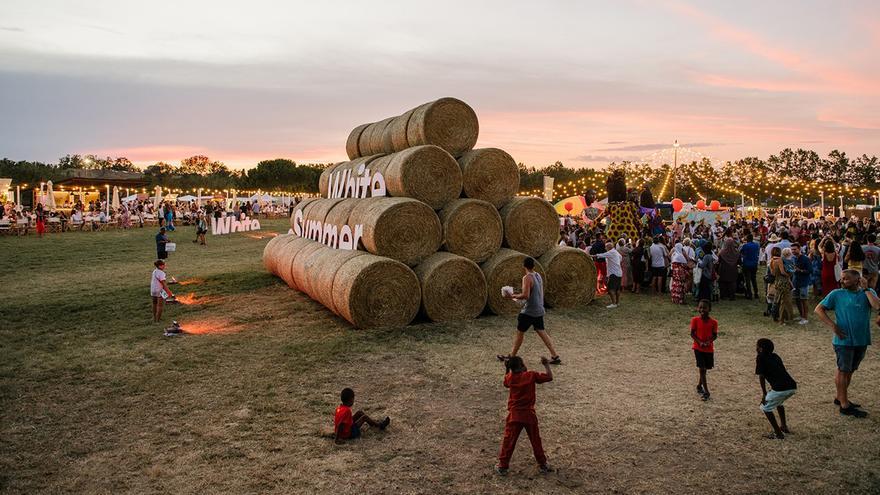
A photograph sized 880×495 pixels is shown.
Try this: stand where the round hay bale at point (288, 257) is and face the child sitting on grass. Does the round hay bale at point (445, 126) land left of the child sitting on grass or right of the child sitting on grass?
left

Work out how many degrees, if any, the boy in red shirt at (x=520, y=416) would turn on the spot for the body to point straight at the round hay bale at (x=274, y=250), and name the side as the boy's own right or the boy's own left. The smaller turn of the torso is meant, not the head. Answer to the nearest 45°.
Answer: approximately 45° to the boy's own left

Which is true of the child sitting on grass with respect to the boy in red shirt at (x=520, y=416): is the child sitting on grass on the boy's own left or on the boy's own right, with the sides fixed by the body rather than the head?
on the boy's own left

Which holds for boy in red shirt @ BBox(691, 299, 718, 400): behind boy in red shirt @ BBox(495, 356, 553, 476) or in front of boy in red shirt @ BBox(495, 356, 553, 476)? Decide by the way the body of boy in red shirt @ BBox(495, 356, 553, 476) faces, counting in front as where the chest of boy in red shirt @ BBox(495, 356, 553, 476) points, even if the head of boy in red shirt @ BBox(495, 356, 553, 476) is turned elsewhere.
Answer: in front

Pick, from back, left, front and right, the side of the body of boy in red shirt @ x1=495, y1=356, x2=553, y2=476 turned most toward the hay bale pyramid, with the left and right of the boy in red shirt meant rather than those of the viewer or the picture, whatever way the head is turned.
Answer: front

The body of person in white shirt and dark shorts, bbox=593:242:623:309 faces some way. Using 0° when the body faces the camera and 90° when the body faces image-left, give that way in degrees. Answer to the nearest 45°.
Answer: approximately 90°

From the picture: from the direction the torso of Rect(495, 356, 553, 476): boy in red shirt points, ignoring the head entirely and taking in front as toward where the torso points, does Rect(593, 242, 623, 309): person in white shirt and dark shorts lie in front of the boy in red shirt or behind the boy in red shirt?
in front

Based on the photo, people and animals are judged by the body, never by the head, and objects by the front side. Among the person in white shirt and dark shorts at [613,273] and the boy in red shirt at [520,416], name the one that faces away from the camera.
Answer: the boy in red shirt

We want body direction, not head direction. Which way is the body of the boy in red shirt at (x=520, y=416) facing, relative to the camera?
away from the camera

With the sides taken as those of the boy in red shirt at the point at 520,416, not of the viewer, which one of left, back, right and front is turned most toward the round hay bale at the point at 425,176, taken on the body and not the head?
front

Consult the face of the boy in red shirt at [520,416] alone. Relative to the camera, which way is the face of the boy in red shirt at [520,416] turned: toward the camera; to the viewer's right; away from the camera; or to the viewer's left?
away from the camera

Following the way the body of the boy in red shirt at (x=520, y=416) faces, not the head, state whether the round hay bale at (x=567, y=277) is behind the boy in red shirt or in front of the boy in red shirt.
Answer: in front

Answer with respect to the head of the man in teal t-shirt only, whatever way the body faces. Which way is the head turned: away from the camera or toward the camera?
toward the camera

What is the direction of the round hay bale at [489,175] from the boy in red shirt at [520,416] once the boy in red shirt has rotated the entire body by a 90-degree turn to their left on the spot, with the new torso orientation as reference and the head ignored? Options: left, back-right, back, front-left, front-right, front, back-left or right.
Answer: right

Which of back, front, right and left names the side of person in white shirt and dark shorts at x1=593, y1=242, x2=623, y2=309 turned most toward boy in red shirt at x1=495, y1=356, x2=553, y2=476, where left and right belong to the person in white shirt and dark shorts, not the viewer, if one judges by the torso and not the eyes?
left
